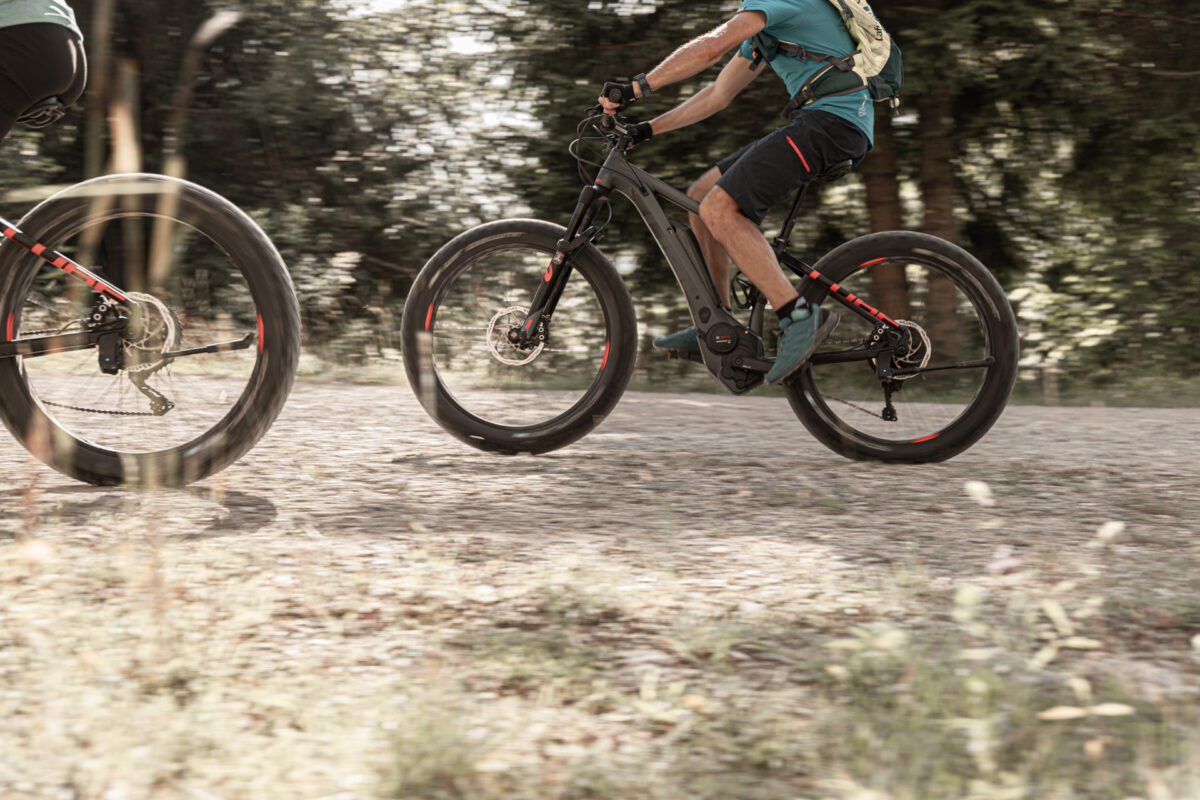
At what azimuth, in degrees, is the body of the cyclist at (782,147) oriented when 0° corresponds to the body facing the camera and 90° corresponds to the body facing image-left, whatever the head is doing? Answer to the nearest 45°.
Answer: approximately 90°

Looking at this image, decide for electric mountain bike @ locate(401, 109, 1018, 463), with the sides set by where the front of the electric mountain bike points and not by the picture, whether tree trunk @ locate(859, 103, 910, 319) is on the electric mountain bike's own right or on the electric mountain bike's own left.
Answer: on the electric mountain bike's own right

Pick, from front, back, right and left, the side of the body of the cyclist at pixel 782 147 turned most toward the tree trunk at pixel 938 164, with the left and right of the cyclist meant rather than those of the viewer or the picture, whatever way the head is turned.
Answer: right

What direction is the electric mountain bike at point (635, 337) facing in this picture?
to the viewer's left

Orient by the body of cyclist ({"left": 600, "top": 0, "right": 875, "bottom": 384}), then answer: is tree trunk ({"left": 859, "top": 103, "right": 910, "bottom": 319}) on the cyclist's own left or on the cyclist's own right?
on the cyclist's own right
